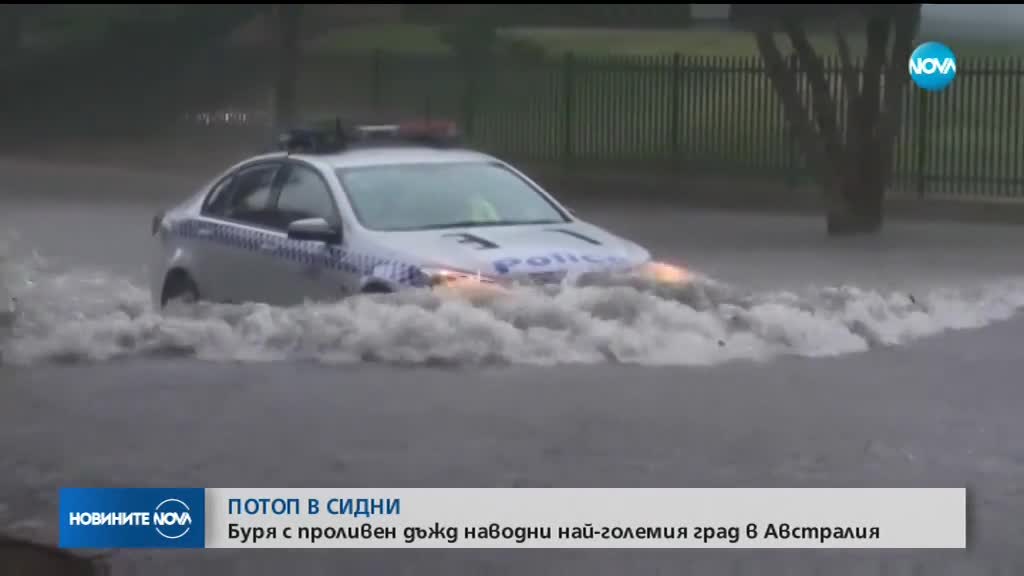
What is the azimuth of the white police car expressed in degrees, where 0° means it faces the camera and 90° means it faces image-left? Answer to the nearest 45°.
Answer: approximately 315°
